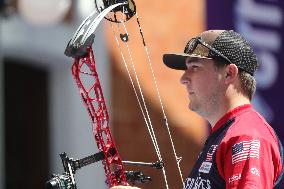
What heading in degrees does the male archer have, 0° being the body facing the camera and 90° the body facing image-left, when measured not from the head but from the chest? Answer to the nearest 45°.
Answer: approximately 90°

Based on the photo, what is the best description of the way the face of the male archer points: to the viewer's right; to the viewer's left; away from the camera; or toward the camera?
to the viewer's left
